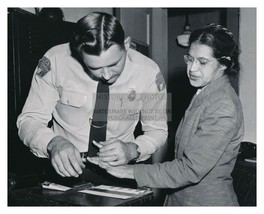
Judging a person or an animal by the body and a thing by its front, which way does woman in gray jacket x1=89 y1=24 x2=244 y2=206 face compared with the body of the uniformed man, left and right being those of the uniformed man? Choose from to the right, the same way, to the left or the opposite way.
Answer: to the right

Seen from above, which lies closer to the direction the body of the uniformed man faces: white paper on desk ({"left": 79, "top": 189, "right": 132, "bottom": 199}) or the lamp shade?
the white paper on desk

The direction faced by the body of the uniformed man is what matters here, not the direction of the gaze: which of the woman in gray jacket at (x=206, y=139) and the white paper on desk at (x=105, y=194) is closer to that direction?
the white paper on desk

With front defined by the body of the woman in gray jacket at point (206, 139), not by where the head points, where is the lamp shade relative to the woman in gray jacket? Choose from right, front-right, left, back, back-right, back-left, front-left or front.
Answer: right

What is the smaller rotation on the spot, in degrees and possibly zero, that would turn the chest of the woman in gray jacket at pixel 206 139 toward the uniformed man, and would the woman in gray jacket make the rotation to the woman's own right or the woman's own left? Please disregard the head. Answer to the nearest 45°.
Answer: approximately 45° to the woman's own right

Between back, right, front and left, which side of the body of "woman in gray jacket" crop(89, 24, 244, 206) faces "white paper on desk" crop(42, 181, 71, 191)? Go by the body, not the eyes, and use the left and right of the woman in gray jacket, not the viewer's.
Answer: front

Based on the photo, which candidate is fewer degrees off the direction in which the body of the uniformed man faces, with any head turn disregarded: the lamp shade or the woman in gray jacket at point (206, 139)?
the woman in gray jacket

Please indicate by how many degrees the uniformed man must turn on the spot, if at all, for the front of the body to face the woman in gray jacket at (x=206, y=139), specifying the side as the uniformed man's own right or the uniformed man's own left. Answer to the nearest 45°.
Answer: approximately 45° to the uniformed man's own left

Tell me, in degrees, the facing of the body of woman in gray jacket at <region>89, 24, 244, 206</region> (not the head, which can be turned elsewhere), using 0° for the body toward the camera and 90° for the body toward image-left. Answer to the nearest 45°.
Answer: approximately 90°

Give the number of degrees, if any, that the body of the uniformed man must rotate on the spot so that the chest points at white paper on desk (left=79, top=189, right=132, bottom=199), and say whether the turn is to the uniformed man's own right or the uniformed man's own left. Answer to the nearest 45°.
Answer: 0° — they already face it

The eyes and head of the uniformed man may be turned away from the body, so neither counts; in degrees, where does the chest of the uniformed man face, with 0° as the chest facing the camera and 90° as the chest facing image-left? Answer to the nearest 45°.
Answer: approximately 0°

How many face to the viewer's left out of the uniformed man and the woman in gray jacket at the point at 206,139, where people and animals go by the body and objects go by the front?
1
